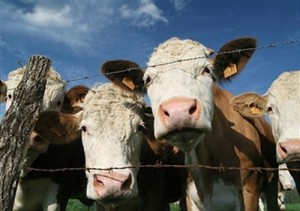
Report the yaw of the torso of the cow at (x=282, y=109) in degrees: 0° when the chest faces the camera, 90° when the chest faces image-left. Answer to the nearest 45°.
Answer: approximately 0°

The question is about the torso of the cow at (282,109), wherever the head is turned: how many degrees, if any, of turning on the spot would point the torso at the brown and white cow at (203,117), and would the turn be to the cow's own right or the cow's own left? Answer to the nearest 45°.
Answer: approximately 45° to the cow's own right

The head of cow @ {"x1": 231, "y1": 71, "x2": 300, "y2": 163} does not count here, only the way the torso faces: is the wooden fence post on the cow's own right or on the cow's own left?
on the cow's own right

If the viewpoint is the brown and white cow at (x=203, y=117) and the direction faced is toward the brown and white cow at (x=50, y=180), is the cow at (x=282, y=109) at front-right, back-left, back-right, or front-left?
back-right

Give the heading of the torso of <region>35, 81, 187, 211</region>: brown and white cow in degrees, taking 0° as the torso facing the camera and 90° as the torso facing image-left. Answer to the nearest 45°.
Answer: approximately 0°

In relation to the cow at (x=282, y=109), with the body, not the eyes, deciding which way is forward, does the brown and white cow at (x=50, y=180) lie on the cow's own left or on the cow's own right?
on the cow's own right
